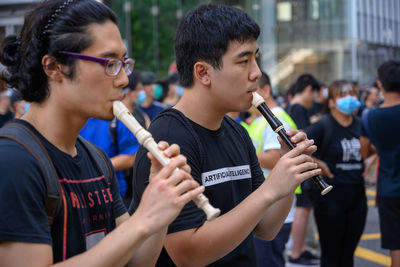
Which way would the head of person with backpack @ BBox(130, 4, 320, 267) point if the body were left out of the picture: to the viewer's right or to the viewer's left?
to the viewer's right

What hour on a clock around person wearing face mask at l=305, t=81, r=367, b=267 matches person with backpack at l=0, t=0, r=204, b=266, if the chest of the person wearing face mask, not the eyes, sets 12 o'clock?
The person with backpack is roughly at 2 o'clock from the person wearing face mask.

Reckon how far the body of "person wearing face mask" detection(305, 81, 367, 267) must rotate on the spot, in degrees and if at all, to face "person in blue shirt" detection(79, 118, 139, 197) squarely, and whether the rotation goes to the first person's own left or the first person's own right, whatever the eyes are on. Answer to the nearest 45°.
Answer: approximately 90° to the first person's own right

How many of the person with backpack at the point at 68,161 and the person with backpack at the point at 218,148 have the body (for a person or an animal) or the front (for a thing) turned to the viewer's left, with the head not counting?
0

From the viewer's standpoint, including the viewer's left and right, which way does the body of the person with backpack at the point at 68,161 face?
facing the viewer and to the right of the viewer

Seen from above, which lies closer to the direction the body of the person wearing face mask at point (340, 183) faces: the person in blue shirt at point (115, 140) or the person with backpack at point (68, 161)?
the person with backpack

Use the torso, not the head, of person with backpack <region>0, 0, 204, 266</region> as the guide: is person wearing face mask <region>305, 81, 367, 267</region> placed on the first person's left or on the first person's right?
on the first person's left

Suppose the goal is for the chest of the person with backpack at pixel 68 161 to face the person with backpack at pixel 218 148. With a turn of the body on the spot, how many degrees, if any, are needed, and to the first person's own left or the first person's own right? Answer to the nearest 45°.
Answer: approximately 90° to the first person's own left

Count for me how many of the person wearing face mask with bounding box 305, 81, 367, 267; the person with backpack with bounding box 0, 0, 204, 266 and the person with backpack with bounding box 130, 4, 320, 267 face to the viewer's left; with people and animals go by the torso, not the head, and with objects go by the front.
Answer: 0
